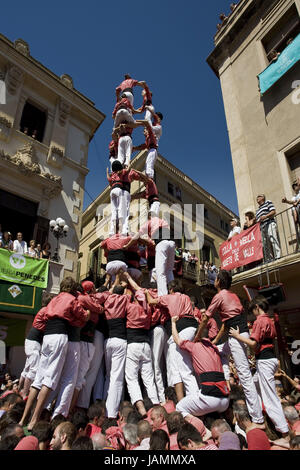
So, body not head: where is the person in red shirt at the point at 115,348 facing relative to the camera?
away from the camera

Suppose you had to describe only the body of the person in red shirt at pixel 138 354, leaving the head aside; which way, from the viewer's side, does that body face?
away from the camera

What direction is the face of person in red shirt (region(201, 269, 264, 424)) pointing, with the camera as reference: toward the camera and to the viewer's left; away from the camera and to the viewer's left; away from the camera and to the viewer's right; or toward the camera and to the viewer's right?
away from the camera and to the viewer's left

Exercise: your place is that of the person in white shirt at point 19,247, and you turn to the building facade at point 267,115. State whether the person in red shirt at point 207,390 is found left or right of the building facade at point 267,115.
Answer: right

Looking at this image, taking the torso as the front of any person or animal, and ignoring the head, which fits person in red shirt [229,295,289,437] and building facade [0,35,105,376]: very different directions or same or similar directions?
very different directions

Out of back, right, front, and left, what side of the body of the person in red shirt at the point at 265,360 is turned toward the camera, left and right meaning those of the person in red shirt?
left

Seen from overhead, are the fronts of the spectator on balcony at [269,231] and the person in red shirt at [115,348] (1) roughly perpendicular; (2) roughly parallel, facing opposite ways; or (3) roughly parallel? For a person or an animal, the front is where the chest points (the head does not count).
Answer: roughly perpendicular
